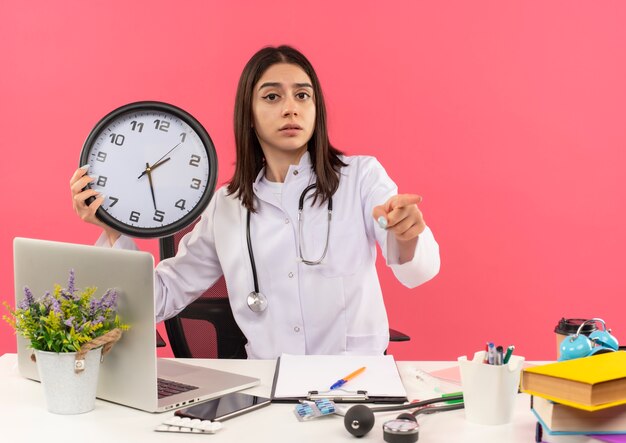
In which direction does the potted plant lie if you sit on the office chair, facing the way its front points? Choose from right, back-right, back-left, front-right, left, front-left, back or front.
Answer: front-right

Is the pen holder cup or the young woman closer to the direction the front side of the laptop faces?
the young woman

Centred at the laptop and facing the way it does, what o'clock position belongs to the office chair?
The office chair is roughly at 11 o'clock from the laptop.

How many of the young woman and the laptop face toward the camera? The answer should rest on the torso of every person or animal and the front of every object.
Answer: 1

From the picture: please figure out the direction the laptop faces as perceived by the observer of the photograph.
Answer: facing away from the viewer and to the right of the viewer

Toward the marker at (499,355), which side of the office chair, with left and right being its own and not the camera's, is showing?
front

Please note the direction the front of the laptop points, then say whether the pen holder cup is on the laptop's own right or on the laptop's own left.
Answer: on the laptop's own right

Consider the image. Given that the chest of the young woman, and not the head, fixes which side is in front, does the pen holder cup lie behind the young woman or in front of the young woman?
in front

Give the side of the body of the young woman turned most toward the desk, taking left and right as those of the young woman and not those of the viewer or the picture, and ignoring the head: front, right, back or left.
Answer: front

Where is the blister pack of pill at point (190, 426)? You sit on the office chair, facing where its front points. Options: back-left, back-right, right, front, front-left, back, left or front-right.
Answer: front-right

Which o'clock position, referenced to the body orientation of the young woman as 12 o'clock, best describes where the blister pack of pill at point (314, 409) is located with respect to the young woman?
The blister pack of pill is roughly at 12 o'clock from the young woman.

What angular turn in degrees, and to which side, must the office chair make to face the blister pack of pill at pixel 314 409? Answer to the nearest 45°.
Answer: approximately 45° to its right

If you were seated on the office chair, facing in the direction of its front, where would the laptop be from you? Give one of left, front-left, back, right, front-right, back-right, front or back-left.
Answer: front-right

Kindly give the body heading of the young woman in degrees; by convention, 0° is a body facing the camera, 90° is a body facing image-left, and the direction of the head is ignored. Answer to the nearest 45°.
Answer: approximately 0°
